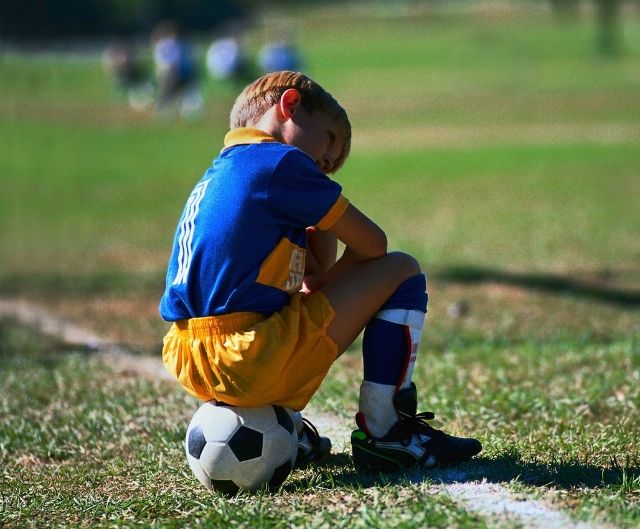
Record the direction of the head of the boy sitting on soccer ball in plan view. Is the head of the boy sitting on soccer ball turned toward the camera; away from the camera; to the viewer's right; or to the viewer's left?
to the viewer's right

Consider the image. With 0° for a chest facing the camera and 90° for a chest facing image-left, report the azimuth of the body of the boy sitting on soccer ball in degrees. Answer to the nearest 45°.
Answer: approximately 270°

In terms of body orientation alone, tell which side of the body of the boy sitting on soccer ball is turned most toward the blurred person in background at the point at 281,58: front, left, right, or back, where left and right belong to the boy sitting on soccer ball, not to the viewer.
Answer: left

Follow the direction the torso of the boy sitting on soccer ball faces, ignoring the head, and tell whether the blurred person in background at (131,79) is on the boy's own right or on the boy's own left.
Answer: on the boy's own left

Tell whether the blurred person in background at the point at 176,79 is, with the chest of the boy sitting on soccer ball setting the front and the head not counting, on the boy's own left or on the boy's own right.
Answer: on the boy's own left

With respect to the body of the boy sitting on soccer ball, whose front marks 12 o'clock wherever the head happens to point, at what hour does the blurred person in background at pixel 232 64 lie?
The blurred person in background is roughly at 9 o'clock from the boy sitting on soccer ball.
